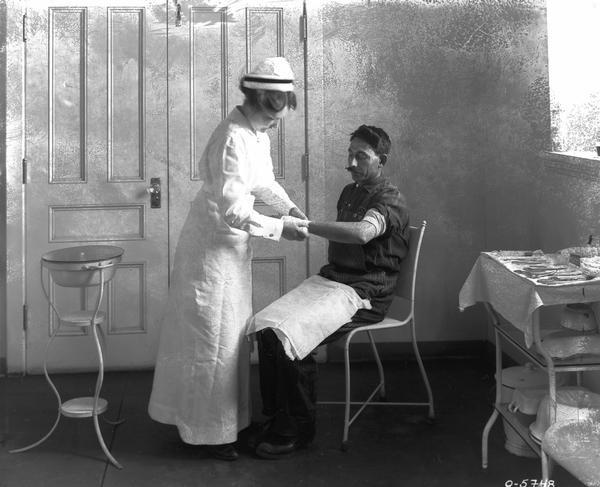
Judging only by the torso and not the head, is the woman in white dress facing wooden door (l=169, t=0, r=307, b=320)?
no

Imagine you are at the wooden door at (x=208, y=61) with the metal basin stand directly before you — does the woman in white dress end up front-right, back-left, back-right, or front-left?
front-left

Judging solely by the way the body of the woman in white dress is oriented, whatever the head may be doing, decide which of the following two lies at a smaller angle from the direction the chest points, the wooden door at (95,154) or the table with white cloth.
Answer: the table with white cloth

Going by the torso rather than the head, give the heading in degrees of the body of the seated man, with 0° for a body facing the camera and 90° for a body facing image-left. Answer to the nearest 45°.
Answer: approximately 45°

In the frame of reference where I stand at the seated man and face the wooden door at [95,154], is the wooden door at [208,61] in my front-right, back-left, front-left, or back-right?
front-right

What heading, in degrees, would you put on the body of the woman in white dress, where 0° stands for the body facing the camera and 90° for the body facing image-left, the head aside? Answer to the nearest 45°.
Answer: approximately 270°

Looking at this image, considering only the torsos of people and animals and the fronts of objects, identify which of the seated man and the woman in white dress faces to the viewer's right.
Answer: the woman in white dress

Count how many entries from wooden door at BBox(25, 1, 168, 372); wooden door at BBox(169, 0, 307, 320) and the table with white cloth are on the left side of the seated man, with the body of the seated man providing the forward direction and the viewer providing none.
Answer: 1

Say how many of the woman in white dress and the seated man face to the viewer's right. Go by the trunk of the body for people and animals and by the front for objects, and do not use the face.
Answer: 1

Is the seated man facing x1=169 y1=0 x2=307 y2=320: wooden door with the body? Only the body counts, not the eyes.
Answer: no

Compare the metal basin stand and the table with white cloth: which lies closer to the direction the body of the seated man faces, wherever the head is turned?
the metal basin stand
